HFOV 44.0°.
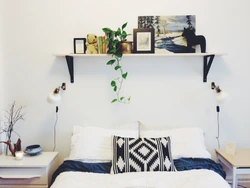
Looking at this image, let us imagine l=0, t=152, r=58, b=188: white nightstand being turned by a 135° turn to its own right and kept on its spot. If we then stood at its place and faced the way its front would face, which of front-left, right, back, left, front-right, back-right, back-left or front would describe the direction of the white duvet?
back

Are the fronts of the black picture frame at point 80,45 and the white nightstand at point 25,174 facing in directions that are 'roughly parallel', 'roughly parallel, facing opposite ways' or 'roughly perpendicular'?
roughly parallel

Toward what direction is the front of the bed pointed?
toward the camera

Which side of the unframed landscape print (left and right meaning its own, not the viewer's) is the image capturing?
front

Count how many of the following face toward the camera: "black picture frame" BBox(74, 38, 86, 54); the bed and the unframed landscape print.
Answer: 3

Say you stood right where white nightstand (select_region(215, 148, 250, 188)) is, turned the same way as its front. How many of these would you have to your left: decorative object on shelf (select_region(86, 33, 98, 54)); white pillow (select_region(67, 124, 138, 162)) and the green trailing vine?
0

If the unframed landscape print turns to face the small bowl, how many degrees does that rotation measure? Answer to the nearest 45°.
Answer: approximately 90° to its right

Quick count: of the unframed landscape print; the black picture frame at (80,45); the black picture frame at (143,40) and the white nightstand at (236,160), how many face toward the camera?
4

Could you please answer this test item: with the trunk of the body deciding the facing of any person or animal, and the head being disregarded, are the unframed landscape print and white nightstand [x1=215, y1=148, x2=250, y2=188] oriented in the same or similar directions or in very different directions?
same or similar directions

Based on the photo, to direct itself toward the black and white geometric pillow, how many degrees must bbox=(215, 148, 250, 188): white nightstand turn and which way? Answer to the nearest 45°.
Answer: approximately 45° to its right

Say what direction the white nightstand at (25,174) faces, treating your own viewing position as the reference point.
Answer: facing the viewer

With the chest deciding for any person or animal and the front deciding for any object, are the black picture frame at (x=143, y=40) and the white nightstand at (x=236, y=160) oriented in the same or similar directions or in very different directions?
same or similar directions

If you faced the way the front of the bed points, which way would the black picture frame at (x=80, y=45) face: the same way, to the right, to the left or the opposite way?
the same way

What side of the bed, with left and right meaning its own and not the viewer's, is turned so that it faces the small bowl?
right
